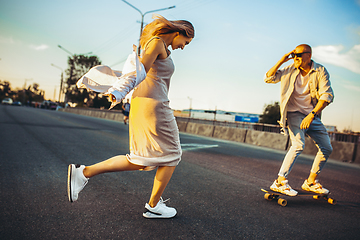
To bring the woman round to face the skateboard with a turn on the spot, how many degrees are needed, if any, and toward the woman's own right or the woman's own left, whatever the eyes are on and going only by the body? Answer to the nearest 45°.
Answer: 0° — they already face it

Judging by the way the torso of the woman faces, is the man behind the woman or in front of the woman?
in front

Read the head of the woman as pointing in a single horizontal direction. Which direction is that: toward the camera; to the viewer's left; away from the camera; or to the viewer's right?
to the viewer's right

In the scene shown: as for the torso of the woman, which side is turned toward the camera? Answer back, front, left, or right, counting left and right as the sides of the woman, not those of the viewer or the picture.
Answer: right

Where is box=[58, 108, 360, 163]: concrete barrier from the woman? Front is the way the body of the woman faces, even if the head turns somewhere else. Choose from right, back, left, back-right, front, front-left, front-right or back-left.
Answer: front-left

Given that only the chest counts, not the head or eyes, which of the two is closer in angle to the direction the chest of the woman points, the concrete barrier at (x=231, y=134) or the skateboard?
the skateboard

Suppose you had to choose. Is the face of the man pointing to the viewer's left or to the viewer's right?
to the viewer's left
